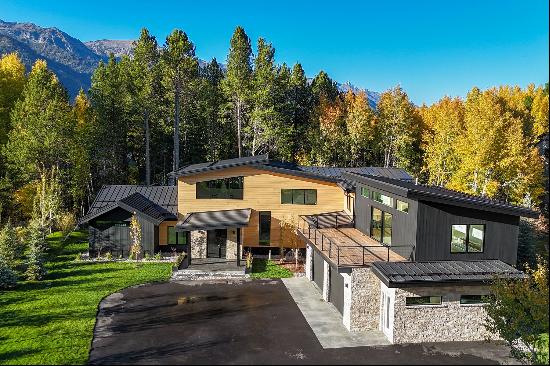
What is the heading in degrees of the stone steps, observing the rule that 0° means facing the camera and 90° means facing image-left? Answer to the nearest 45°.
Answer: approximately 0°

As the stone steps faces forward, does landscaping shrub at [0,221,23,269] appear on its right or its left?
on its right

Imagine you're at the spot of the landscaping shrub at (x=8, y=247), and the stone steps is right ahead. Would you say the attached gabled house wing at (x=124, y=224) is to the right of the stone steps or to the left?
left

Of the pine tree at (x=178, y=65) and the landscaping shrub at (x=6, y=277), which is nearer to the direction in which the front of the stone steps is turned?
the landscaping shrub

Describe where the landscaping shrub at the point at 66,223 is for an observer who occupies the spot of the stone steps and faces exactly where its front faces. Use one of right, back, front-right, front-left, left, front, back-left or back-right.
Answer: back-right

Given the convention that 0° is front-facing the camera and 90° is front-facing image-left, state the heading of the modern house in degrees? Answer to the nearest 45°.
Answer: approximately 0°

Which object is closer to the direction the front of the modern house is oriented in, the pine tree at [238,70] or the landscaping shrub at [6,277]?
the landscaping shrub

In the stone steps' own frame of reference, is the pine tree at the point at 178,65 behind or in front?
behind

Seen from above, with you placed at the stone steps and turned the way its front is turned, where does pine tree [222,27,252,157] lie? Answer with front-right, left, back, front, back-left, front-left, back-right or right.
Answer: back

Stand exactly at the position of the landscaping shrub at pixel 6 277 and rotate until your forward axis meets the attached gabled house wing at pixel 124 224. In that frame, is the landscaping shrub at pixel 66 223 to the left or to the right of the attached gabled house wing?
left

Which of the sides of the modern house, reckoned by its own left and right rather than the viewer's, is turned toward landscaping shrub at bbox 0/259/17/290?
right
